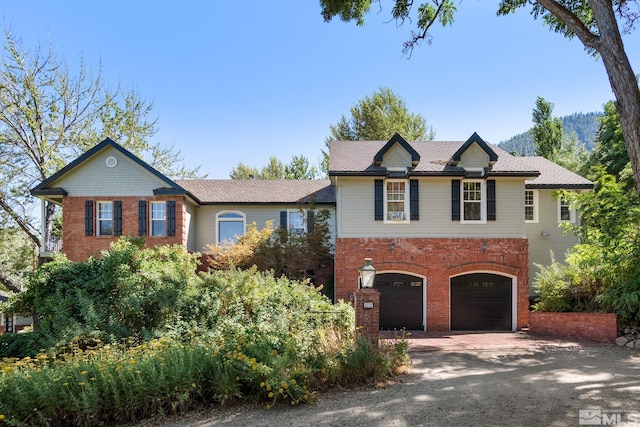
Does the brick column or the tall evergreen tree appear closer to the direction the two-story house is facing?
the brick column

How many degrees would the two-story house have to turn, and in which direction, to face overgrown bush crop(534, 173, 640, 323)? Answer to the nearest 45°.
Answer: approximately 45° to its left

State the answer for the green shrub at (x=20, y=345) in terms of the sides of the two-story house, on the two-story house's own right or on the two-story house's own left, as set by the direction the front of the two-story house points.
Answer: on the two-story house's own right

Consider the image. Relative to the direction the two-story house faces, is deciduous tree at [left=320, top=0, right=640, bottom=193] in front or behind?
in front

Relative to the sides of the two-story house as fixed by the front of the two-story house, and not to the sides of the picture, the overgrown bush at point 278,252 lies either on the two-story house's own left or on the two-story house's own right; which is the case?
on the two-story house's own right

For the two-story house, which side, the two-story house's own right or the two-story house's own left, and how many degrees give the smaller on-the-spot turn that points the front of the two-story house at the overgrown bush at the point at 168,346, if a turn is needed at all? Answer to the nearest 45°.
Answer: approximately 45° to the two-story house's own right

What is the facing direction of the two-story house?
toward the camera

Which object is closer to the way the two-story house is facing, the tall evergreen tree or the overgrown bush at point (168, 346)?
the overgrown bush
